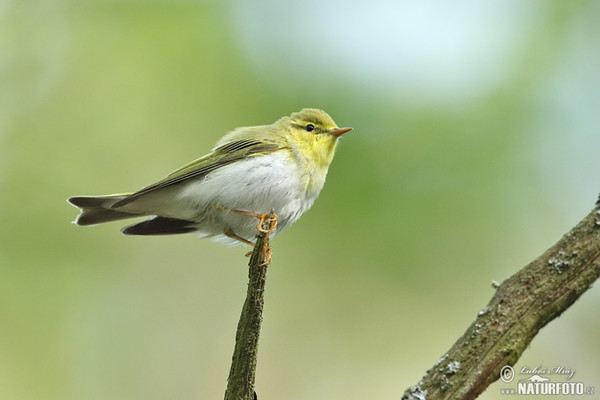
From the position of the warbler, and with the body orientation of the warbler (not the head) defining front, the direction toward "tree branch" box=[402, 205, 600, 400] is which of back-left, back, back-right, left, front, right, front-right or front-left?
front-right

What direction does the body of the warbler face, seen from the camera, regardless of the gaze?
to the viewer's right
